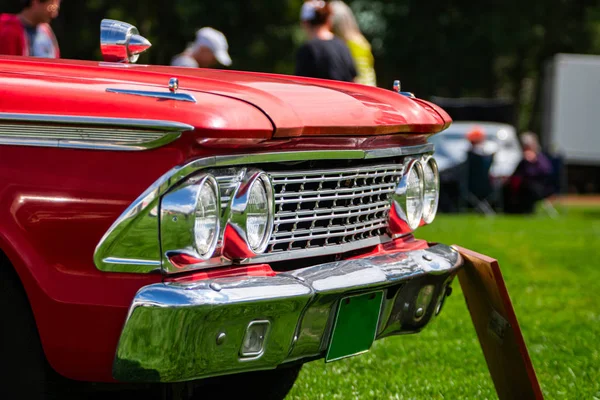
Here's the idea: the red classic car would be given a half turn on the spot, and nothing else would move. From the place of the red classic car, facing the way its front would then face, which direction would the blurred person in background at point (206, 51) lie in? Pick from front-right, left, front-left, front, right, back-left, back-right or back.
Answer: front-right

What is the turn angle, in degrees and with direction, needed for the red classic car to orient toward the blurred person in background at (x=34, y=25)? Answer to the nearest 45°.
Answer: approximately 135° to its left

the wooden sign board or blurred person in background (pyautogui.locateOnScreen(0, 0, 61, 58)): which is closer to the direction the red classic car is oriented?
the wooden sign board

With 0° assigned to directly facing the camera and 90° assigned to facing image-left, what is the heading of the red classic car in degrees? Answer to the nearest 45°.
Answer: approximately 315°

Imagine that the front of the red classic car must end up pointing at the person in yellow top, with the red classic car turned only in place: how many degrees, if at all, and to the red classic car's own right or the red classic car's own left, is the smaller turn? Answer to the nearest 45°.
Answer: approximately 135° to the red classic car's own left

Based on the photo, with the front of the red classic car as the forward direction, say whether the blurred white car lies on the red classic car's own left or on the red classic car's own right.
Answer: on the red classic car's own left

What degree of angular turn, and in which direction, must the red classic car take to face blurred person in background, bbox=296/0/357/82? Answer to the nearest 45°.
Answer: approximately 135° to its left
